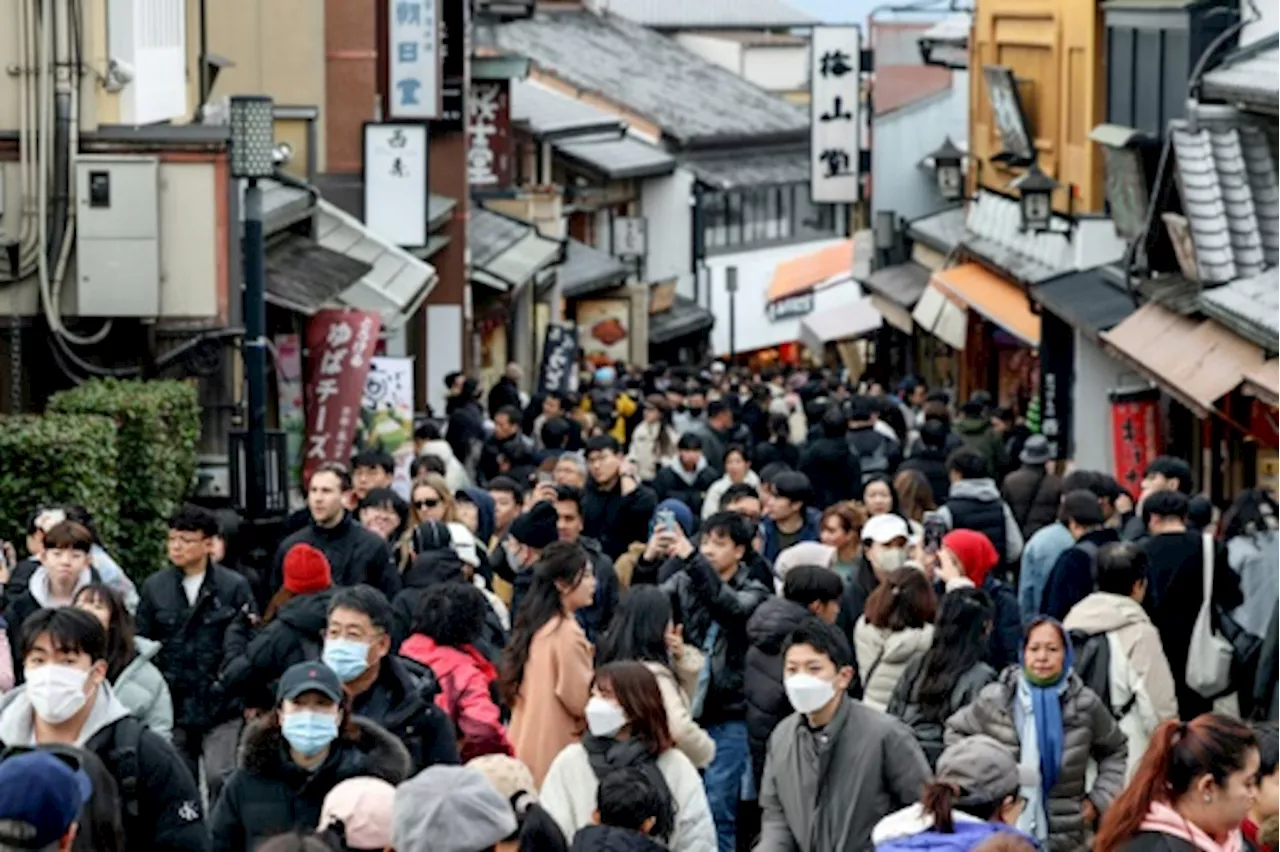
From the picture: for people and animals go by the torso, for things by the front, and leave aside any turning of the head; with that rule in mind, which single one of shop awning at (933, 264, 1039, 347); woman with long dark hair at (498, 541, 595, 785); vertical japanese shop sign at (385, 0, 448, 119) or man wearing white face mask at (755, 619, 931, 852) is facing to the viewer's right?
the woman with long dark hair

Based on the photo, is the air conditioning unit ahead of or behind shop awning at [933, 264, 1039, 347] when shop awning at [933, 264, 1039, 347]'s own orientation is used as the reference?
ahead

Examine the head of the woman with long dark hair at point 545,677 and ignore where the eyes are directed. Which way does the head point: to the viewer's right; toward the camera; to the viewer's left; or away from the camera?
to the viewer's right

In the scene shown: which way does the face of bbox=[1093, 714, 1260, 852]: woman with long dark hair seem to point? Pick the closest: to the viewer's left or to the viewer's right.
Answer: to the viewer's right

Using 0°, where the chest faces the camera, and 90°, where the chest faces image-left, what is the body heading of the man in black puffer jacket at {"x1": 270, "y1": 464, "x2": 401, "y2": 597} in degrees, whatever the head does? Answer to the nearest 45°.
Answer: approximately 45°

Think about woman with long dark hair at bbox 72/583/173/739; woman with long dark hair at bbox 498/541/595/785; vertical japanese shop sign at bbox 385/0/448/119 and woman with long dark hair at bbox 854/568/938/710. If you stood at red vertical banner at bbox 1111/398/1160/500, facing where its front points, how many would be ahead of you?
3

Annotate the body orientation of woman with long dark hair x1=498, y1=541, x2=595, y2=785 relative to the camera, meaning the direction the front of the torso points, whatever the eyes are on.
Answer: to the viewer's right

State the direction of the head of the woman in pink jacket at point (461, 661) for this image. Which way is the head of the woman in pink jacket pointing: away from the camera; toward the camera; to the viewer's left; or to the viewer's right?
away from the camera

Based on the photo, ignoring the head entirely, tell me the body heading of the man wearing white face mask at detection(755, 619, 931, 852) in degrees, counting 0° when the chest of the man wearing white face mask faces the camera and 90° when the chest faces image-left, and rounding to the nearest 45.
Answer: approximately 45°

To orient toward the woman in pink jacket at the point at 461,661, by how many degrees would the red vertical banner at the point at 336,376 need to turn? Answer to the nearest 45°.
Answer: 0° — it already faces them

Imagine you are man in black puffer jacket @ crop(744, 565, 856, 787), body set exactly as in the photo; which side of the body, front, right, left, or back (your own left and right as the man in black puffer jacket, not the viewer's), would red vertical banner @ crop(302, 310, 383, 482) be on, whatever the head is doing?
left

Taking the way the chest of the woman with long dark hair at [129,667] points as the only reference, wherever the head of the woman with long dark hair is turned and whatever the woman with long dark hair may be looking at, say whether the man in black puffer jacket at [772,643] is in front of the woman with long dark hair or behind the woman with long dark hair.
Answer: behind
